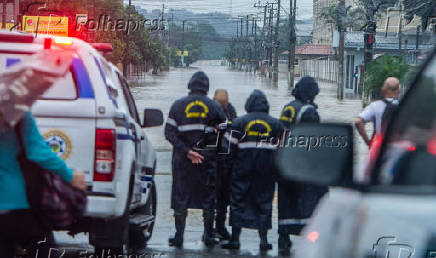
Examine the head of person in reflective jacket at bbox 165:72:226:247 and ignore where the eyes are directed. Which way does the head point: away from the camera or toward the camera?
away from the camera

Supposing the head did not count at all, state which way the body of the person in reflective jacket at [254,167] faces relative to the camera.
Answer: away from the camera

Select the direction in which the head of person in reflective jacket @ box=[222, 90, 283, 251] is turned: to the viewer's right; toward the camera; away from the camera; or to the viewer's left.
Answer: away from the camera

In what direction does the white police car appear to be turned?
away from the camera

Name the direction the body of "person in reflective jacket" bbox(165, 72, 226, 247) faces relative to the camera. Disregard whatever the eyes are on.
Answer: away from the camera

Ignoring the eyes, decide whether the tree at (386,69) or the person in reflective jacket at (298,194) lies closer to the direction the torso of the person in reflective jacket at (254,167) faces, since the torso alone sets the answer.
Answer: the tree
